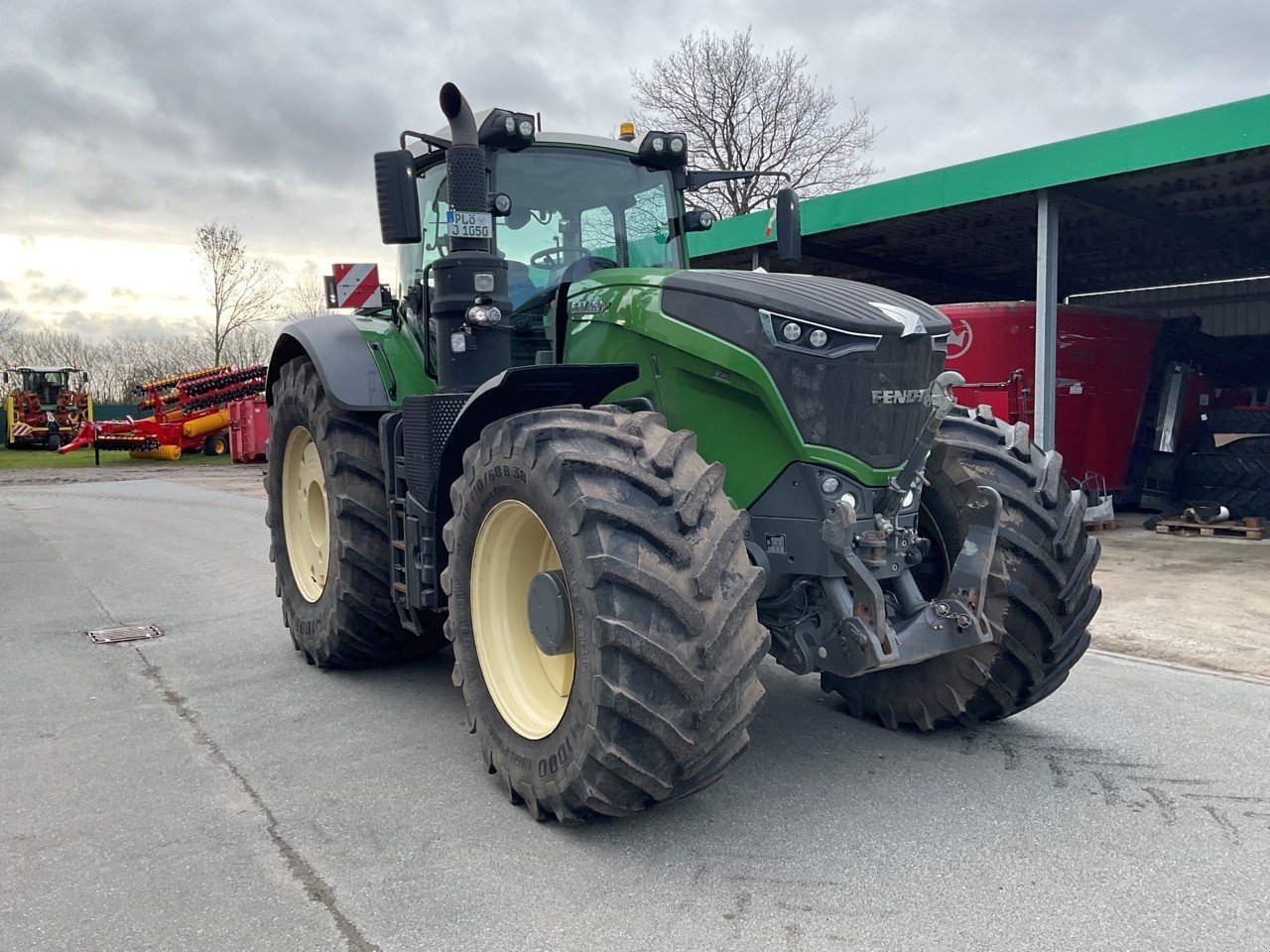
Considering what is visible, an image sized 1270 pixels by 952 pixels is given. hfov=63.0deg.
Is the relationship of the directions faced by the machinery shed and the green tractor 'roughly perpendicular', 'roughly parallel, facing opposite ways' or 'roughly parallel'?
roughly perpendicular

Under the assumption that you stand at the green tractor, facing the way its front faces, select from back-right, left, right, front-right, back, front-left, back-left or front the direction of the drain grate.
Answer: back

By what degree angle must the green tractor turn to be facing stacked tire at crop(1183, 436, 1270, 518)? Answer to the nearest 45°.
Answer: approximately 90° to its left

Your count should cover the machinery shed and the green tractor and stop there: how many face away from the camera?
0

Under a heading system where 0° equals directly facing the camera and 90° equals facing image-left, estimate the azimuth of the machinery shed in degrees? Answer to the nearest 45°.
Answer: approximately 45°

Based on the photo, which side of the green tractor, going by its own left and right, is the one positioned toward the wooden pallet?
left

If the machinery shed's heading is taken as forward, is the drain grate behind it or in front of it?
in front

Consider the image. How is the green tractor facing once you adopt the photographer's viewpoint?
facing the viewer and to the right of the viewer
